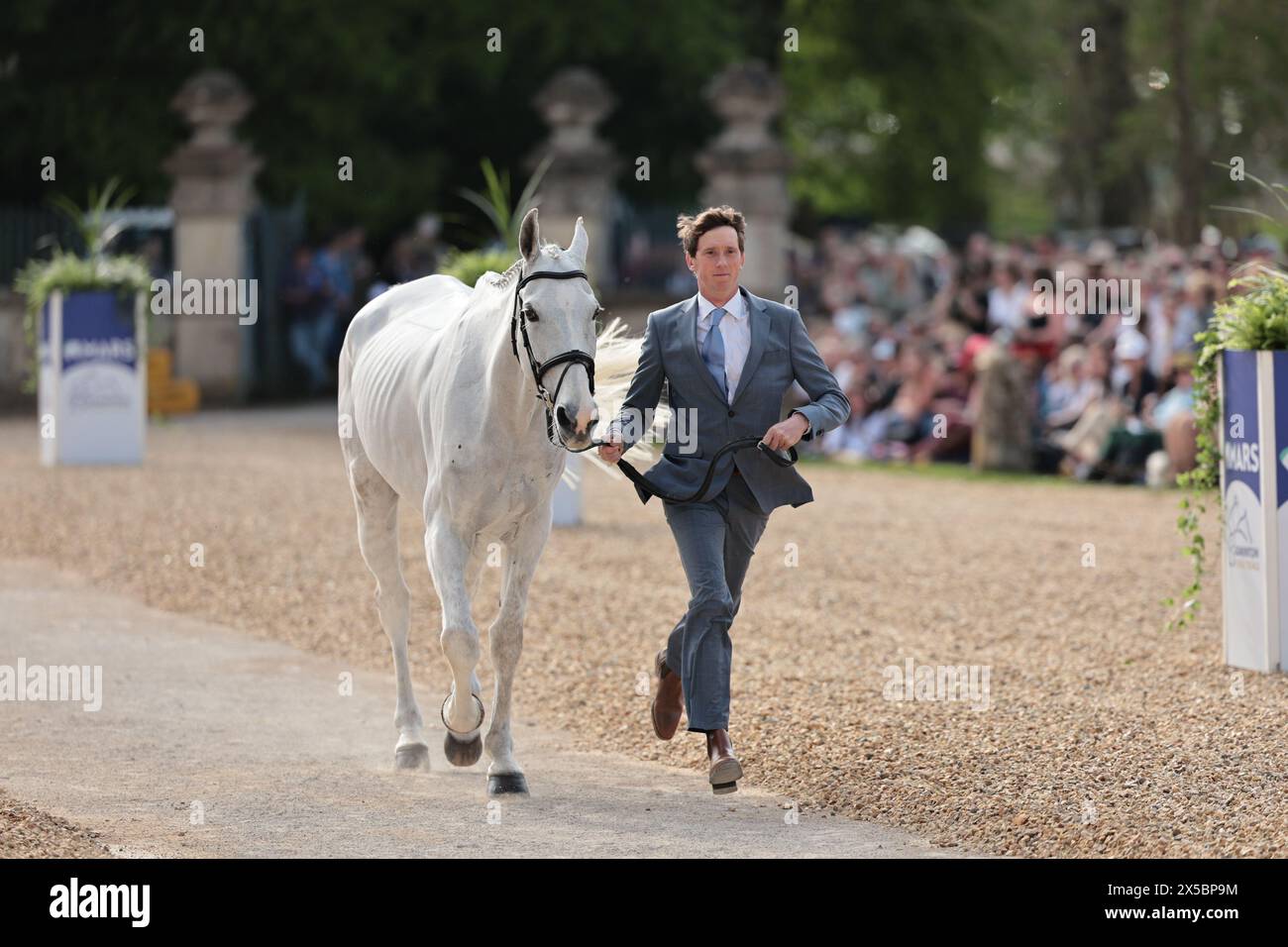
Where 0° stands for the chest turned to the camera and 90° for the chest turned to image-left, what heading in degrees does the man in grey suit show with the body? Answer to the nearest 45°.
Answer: approximately 0°

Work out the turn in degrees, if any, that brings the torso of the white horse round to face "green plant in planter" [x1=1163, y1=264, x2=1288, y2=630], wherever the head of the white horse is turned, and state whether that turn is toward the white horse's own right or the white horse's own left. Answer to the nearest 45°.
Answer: approximately 90° to the white horse's own left

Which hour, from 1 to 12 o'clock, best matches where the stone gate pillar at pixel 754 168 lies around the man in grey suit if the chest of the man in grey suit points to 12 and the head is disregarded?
The stone gate pillar is roughly at 6 o'clock from the man in grey suit.

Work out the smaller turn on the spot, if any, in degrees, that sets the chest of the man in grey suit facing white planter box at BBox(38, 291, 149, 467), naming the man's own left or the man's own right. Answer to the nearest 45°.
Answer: approximately 135° to the man's own right

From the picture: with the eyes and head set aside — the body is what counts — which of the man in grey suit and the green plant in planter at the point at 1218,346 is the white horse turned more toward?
the man in grey suit

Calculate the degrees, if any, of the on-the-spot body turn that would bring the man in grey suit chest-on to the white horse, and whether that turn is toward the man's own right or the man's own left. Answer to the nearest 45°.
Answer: approximately 90° to the man's own right

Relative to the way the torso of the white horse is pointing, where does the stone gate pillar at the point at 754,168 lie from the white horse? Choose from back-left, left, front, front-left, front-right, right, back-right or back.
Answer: back-left

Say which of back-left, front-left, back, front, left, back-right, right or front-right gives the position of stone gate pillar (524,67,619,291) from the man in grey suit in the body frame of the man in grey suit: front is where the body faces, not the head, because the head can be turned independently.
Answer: back

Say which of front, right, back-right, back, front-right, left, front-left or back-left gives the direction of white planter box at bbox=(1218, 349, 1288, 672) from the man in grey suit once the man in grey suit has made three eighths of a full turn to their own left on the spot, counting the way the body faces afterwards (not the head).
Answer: front

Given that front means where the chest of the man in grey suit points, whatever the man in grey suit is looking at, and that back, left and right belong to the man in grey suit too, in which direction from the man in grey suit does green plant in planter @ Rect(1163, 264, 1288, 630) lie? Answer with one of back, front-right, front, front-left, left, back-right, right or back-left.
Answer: back-left

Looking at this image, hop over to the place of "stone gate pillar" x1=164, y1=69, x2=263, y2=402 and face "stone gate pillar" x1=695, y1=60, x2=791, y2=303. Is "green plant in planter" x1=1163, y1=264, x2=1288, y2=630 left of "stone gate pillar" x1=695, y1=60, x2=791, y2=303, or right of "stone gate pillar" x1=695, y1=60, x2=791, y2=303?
right

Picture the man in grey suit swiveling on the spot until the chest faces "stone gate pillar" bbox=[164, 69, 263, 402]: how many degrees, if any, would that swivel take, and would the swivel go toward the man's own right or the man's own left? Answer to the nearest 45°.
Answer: approximately 180°

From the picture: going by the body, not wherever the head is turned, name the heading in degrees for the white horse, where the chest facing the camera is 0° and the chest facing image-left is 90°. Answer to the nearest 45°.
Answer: approximately 315°
